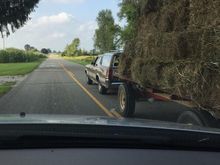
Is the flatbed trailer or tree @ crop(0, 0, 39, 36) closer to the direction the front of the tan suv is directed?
the tree

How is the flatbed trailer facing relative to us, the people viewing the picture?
facing away from the viewer and to the left of the viewer

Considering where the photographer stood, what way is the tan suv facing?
facing away from the viewer and to the left of the viewer

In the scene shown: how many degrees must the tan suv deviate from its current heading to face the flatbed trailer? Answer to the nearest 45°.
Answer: approximately 135° to its left
